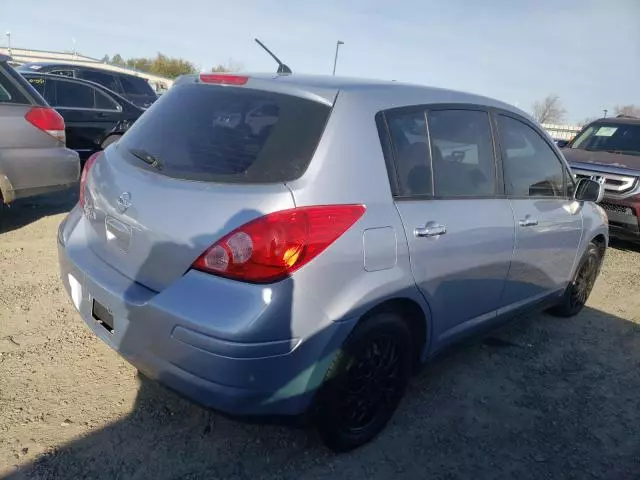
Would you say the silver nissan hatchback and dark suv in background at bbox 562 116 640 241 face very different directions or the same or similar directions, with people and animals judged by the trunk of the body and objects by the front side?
very different directions

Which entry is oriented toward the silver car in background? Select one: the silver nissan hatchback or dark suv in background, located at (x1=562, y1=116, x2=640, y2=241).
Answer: the dark suv in background

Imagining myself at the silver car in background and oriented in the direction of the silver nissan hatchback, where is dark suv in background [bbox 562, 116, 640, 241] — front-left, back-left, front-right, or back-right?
front-left

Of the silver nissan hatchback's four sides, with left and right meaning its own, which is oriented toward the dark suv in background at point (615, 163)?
front

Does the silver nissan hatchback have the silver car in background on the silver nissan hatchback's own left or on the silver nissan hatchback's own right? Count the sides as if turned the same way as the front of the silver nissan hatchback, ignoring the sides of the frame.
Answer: on the silver nissan hatchback's own left

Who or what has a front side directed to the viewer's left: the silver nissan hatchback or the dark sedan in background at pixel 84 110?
the dark sedan in background

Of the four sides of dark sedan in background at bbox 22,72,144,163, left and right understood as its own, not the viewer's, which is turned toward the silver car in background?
left

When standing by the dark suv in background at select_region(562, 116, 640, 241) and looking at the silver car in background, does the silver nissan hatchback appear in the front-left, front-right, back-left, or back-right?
front-left

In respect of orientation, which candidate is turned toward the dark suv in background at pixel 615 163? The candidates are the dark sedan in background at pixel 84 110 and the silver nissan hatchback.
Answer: the silver nissan hatchback

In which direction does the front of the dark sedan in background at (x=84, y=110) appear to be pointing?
to the viewer's left

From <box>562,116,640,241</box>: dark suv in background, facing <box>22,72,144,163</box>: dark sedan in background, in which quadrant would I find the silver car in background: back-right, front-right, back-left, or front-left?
front-left

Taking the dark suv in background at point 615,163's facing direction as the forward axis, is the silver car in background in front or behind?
in front
